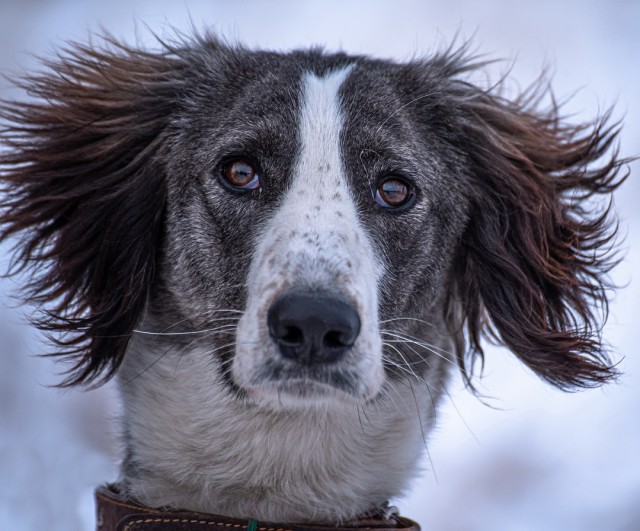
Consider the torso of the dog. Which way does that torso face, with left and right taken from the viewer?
facing the viewer
